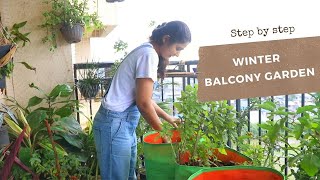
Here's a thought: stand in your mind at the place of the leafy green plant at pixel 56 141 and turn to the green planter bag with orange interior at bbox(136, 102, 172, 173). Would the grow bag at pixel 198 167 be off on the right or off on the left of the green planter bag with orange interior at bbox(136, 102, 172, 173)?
right

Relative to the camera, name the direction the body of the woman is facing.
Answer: to the viewer's right

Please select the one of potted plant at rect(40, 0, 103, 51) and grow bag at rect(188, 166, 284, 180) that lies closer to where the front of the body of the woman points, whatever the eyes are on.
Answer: the grow bag

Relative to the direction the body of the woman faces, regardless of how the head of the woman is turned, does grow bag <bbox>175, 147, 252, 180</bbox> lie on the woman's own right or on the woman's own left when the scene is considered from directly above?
on the woman's own right

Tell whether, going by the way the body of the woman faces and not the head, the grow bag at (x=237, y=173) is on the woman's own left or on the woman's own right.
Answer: on the woman's own right
